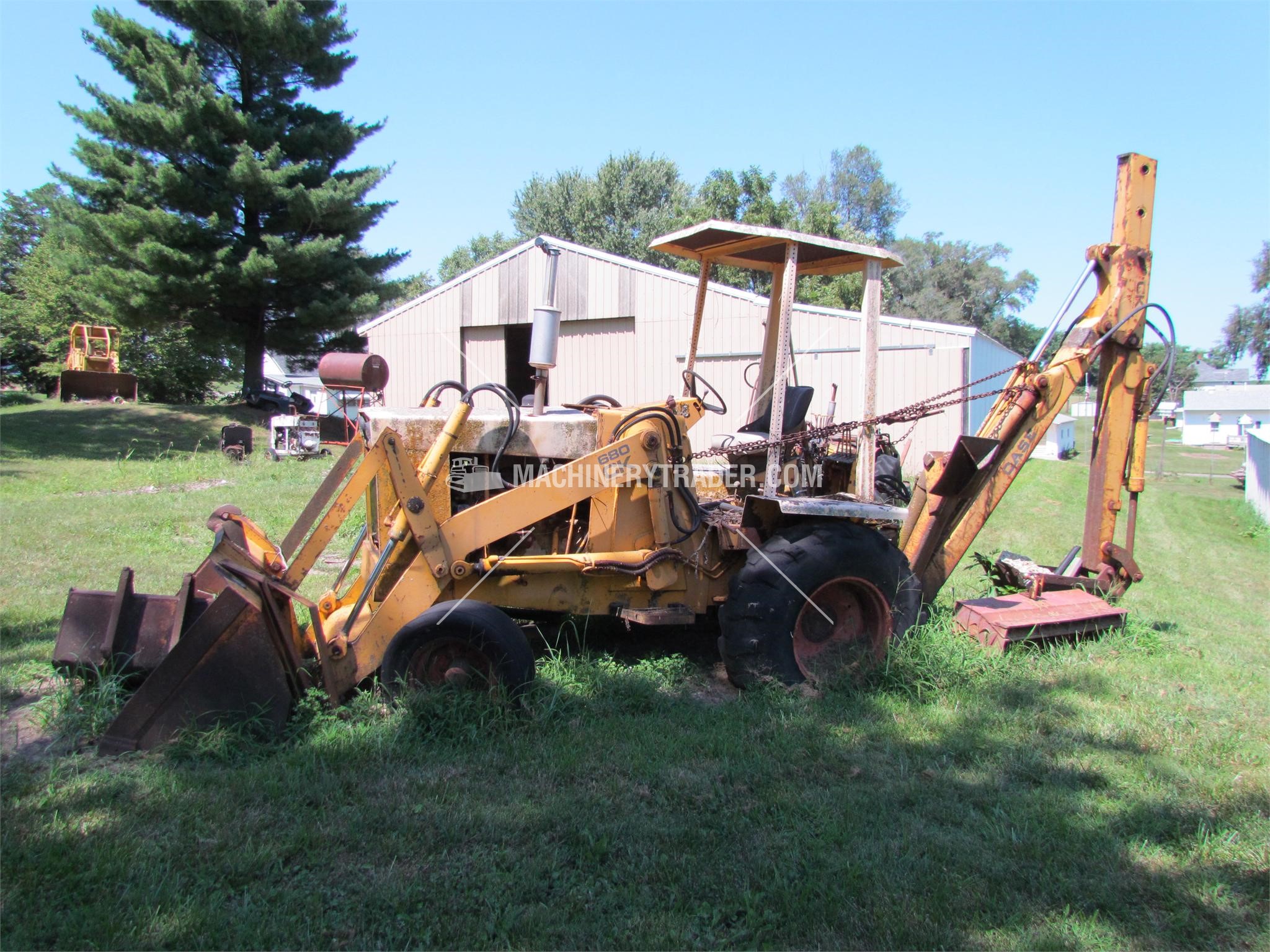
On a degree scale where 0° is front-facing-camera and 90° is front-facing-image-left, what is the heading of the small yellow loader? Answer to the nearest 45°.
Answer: approximately 0°

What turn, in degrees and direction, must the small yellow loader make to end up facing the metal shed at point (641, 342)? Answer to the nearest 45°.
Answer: approximately 45° to its left

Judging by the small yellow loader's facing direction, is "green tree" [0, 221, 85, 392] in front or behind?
behind

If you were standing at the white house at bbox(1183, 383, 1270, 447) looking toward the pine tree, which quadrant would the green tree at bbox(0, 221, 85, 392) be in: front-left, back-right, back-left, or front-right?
front-right

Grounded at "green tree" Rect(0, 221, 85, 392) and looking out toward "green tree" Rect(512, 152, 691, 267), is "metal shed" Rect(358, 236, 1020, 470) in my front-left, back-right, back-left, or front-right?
front-right

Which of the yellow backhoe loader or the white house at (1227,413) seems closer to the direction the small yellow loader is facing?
the yellow backhoe loader

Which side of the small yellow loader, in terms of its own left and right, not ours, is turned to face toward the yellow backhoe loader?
front

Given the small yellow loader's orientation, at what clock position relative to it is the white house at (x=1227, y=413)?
The white house is roughly at 9 o'clock from the small yellow loader.

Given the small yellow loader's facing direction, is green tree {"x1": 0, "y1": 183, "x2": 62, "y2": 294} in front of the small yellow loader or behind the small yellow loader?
behind

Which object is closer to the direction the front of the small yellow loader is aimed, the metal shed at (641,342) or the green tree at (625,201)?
the metal shed

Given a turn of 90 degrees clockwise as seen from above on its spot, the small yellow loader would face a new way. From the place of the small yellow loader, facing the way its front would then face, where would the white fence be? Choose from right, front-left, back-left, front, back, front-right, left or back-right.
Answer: back-left
